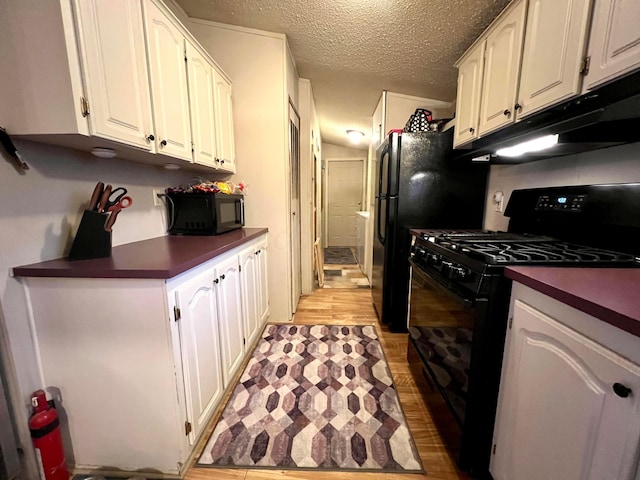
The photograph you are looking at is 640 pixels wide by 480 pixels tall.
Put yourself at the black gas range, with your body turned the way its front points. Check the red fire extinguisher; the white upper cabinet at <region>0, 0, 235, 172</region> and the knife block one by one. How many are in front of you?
3

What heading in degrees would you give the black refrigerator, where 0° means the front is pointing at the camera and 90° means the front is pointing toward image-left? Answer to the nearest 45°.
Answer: approximately 90°

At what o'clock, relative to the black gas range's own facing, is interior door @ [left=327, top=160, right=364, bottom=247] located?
The interior door is roughly at 3 o'clock from the black gas range.

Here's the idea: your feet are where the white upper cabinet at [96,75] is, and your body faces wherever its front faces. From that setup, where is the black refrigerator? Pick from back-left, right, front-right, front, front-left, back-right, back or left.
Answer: front-left

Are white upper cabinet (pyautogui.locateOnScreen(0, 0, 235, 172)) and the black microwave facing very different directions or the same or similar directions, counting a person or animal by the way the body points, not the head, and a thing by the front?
same or similar directions

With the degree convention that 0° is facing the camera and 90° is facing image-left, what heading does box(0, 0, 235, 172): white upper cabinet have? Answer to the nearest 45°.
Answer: approximately 315°

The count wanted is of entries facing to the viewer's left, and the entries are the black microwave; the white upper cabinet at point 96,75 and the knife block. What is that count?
0

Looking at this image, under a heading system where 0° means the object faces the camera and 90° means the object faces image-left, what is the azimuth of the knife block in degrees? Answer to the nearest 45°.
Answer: approximately 270°

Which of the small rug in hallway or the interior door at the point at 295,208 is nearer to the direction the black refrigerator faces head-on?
the interior door

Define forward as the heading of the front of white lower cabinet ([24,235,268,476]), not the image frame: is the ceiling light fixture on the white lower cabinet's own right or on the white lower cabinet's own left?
on the white lower cabinet's own left

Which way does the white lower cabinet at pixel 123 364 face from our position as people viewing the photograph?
facing the viewer and to the right of the viewer

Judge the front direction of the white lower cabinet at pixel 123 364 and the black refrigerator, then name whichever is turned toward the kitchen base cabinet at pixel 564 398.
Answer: the white lower cabinet

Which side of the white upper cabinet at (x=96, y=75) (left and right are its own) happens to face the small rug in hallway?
left

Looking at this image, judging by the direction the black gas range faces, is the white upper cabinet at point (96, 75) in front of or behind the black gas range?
in front

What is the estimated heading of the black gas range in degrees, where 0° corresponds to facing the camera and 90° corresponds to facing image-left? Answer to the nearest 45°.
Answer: approximately 45°

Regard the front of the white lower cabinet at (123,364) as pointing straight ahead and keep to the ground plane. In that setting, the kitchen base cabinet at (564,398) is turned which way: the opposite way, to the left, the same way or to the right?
the opposite way

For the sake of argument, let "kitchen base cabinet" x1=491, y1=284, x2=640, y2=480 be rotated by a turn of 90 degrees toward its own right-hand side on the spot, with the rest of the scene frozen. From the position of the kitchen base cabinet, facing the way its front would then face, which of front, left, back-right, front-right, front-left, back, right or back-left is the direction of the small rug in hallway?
front

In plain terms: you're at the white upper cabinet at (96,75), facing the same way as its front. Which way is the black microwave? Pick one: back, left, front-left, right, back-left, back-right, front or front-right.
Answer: left
